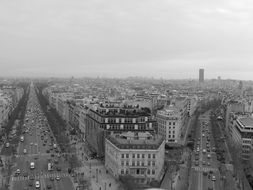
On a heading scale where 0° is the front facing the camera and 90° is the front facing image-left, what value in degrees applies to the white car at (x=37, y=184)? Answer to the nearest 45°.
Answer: approximately 0°

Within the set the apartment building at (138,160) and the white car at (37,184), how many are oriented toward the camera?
2

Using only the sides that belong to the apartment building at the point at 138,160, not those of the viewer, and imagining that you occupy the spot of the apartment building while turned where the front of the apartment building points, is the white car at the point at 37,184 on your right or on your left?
on your right

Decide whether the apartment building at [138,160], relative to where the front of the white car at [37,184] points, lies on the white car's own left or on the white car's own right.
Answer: on the white car's own left
